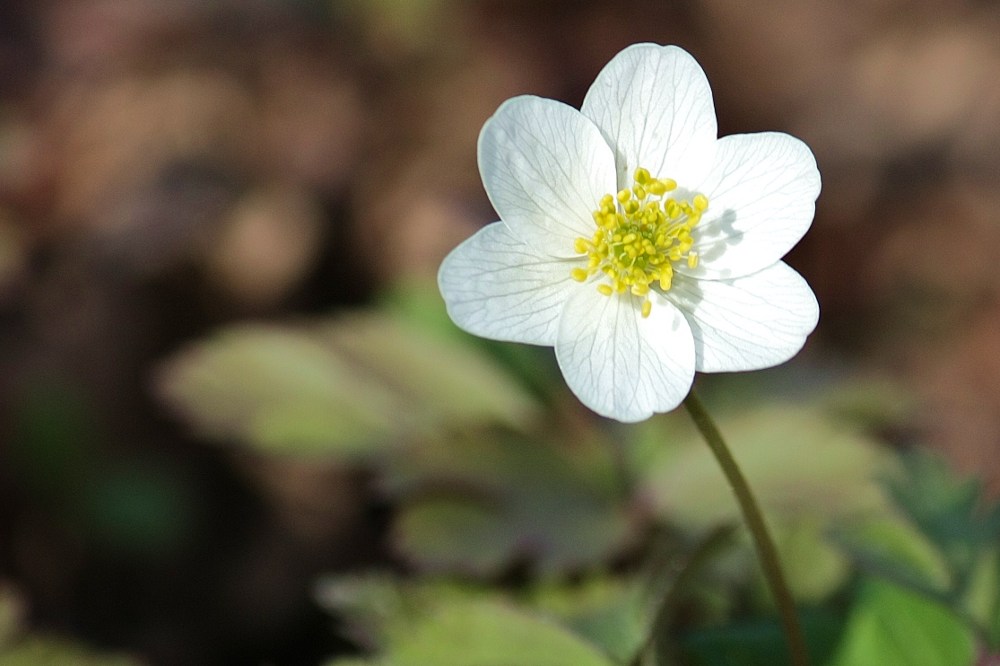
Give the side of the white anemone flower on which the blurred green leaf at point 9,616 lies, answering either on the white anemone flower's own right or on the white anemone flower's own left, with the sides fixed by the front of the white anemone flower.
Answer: on the white anemone flower's own right

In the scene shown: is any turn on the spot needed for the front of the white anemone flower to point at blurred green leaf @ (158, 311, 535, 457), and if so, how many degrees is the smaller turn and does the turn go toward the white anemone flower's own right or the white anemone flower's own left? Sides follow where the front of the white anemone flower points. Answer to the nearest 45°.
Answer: approximately 135° to the white anemone flower's own right

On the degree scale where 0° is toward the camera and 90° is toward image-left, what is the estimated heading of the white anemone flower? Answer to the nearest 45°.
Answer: approximately 0°
